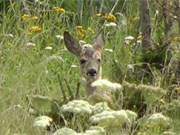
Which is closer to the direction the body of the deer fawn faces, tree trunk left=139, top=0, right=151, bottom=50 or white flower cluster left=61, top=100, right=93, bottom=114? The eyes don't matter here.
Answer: the white flower cluster

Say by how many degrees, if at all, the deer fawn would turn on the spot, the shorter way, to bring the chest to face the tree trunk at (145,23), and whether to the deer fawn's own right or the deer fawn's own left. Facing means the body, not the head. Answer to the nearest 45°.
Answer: approximately 135° to the deer fawn's own left

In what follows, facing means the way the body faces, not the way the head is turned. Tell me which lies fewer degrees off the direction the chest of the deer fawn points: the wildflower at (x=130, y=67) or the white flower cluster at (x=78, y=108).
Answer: the white flower cluster

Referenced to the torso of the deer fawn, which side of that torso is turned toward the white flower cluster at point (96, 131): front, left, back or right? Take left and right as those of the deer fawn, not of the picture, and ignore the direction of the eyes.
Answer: front

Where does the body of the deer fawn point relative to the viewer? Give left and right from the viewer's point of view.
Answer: facing the viewer

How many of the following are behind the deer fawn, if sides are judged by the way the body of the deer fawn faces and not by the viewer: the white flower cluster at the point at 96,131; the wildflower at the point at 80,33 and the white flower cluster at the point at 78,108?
1

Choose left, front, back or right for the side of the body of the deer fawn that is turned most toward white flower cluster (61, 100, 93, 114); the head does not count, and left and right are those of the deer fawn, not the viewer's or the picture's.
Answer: front

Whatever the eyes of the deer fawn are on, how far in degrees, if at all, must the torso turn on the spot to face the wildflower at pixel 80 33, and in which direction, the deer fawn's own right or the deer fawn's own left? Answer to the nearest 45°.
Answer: approximately 180°

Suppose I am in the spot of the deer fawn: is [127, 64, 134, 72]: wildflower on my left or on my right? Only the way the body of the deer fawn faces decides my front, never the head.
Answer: on my left
